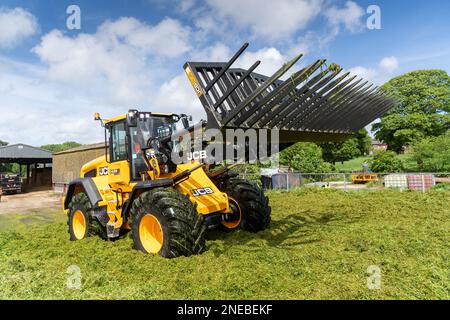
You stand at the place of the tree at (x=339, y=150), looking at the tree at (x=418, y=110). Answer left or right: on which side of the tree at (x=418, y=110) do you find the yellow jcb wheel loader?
right

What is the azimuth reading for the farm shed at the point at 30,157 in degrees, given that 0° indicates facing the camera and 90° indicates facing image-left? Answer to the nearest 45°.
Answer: approximately 0°

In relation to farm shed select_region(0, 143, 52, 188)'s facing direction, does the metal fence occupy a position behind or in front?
in front

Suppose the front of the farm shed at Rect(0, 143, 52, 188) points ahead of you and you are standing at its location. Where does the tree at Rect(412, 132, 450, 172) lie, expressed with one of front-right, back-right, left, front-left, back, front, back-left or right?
front-left

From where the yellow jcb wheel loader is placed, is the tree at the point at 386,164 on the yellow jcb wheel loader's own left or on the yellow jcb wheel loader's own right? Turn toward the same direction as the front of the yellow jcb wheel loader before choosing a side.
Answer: on the yellow jcb wheel loader's own left

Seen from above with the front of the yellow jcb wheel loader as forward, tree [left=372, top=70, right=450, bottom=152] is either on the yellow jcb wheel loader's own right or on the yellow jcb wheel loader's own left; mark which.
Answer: on the yellow jcb wheel loader's own left

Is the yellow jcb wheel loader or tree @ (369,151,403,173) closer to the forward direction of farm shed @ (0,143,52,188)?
the yellow jcb wheel loader

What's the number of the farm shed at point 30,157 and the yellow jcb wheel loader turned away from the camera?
0

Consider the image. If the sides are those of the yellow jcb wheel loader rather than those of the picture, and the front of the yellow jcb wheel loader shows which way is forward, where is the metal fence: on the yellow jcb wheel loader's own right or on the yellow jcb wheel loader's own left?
on the yellow jcb wheel loader's own left

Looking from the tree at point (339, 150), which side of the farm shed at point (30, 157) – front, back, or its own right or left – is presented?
left

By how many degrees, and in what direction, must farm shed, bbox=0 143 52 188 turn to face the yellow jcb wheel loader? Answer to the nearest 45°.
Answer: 0° — it already faces it

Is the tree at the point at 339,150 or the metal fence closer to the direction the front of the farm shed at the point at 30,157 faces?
the metal fence

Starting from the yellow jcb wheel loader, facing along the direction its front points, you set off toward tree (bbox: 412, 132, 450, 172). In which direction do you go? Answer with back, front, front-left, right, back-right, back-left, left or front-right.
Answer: left
